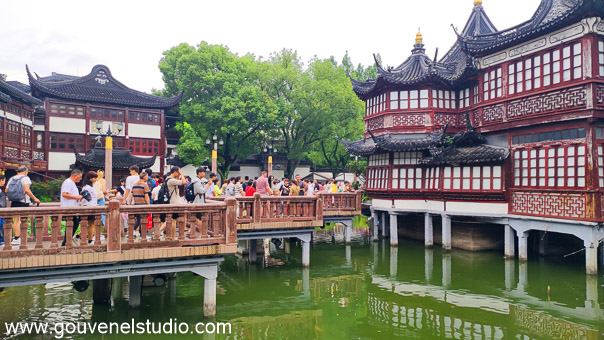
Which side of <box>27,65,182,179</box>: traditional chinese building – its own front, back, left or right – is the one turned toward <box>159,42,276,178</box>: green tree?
left

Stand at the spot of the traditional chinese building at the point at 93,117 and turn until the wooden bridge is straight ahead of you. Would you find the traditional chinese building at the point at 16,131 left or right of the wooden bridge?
right

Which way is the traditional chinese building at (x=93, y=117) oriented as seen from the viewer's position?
toward the camera

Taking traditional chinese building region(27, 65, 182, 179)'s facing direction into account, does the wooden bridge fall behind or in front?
in front

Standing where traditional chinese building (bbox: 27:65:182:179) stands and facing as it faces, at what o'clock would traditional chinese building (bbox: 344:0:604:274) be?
traditional chinese building (bbox: 344:0:604:274) is roughly at 11 o'clock from traditional chinese building (bbox: 27:65:182:179).

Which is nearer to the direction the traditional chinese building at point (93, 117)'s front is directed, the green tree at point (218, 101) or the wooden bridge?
the wooden bridge
